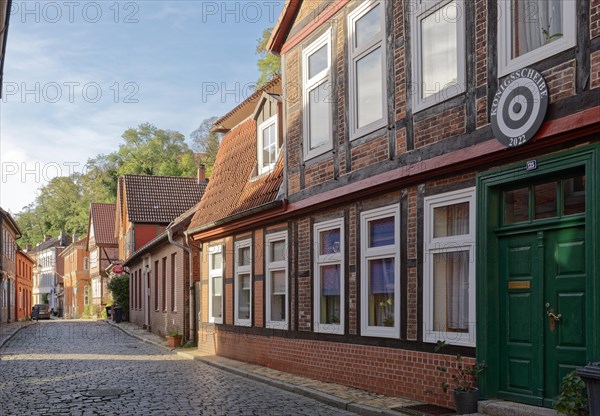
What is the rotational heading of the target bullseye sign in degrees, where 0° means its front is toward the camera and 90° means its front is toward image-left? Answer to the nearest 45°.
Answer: approximately 45°

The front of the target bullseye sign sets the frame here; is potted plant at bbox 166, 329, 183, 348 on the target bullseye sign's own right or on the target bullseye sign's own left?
on the target bullseye sign's own right

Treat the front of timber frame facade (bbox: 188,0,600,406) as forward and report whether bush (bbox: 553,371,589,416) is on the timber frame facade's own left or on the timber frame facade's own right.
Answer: on the timber frame facade's own left

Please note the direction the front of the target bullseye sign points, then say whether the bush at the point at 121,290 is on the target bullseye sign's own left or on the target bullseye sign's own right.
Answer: on the target bullseye sign's own right
